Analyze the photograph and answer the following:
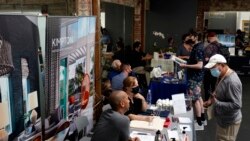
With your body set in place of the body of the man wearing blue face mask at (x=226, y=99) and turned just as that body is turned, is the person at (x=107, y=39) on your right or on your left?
on your right

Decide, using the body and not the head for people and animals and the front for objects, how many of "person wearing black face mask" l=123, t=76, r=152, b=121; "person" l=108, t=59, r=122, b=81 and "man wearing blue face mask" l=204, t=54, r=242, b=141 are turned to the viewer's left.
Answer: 1

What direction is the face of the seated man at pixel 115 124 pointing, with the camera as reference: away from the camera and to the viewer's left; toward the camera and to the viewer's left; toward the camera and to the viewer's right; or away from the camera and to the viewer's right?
away from the camera and to the viewer's right

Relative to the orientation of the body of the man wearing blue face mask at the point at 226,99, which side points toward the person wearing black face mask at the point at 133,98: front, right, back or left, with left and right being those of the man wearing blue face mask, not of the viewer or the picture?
front

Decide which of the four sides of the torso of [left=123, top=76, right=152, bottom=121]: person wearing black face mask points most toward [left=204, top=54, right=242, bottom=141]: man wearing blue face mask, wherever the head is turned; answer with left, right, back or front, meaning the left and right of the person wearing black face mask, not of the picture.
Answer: front

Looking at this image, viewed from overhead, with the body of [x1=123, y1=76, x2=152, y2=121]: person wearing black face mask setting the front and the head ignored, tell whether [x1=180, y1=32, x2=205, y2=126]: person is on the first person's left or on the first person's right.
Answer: on the first person's left

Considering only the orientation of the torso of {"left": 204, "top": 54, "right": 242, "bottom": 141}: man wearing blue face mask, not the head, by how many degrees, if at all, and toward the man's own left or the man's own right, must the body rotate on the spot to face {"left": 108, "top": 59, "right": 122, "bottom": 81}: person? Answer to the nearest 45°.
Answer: approximately 45° to the man's own right

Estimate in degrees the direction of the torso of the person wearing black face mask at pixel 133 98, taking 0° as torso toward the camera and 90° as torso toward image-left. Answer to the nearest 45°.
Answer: approximately 315°

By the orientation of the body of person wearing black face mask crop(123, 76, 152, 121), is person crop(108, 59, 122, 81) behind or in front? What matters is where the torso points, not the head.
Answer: behind

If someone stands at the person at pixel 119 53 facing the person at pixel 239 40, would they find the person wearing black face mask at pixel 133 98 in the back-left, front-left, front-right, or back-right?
back-right

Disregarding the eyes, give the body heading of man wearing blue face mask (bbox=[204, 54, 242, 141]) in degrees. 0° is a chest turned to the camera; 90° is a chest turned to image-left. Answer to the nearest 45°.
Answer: approximately 90°

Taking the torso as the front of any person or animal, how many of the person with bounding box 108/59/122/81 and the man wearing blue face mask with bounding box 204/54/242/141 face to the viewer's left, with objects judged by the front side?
1
